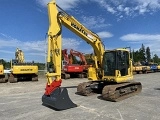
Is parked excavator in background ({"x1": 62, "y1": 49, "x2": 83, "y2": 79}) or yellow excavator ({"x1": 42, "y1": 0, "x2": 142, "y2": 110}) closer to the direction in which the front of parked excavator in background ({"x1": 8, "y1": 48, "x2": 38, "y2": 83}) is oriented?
the parked excavator in background

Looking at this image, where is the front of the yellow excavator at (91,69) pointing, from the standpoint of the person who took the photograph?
facing the viewer and to the left of the viewer

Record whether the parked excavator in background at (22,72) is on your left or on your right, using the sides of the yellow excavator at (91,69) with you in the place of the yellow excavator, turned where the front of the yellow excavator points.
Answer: on your right

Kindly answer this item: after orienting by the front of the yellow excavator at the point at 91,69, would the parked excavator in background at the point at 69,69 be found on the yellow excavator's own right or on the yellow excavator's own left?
on the yellow excavator's own right
